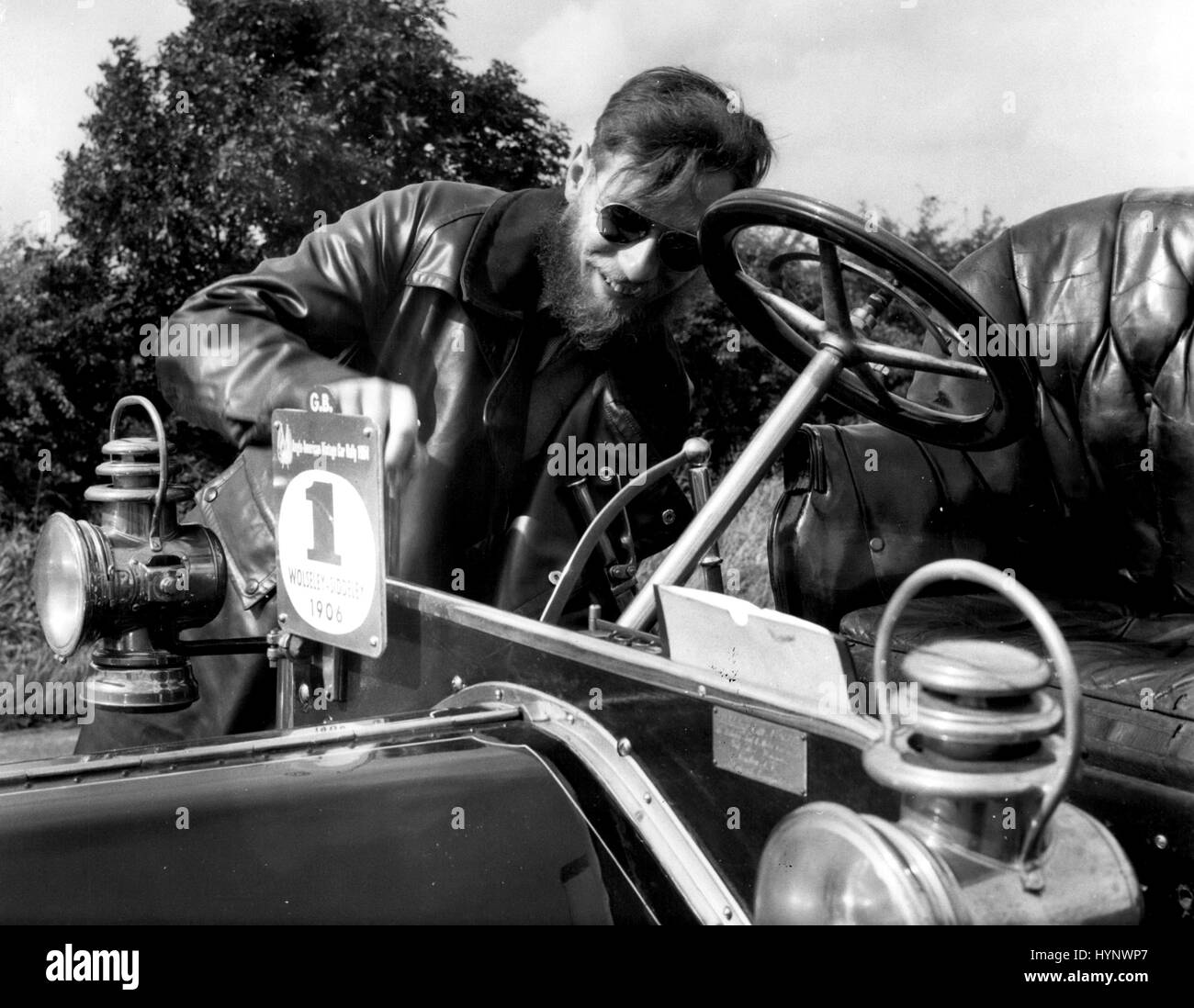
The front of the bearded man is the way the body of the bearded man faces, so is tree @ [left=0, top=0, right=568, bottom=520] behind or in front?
behind

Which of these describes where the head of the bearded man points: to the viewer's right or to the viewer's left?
to the viewer's right

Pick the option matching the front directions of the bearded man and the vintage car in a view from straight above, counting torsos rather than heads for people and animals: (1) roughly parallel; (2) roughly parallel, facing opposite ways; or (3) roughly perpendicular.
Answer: roughly perpendicular

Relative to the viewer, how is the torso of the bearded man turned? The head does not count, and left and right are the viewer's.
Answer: facing the viewer and to the right of the viewer

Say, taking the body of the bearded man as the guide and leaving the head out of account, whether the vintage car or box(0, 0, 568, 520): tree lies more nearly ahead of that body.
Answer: the vintage car

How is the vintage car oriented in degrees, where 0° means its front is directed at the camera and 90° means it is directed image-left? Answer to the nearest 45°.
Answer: approximately 45°
